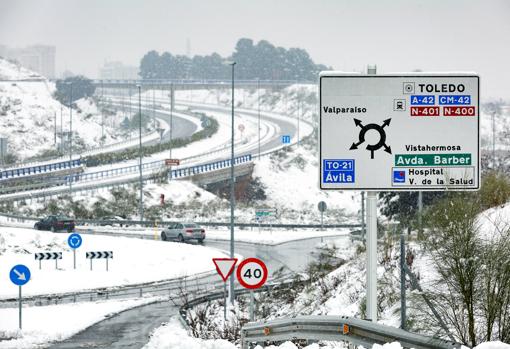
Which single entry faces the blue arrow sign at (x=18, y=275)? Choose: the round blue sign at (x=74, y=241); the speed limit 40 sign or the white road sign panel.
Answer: the round blue sign

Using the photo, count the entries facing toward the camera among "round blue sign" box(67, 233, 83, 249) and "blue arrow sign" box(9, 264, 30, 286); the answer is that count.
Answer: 2

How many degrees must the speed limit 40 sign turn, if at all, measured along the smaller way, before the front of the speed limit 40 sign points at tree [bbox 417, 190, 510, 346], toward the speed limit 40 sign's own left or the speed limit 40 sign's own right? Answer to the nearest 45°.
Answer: approximately 45° to the speed limit 40 sign's own left

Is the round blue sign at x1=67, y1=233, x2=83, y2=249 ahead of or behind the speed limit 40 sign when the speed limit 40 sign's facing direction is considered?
behind

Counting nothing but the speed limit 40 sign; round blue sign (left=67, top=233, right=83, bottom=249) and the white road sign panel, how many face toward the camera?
3

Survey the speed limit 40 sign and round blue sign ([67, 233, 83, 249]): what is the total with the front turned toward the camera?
2

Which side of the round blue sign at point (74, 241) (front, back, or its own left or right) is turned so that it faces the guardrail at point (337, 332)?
front
